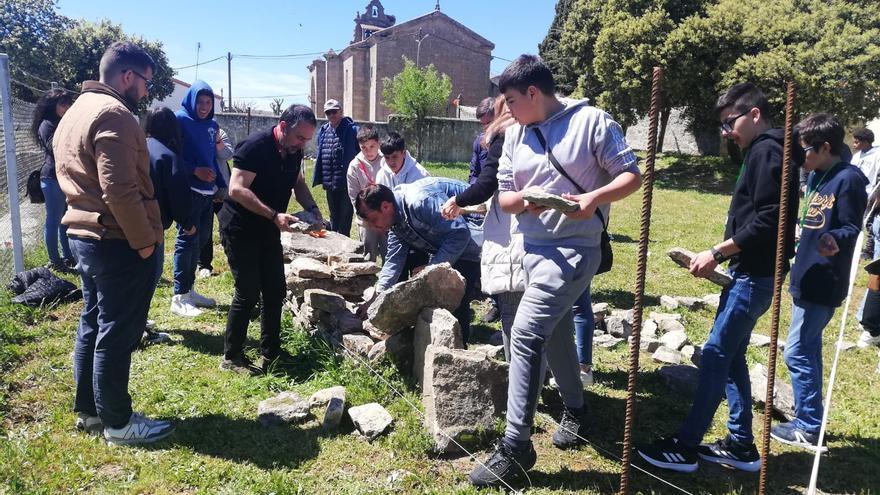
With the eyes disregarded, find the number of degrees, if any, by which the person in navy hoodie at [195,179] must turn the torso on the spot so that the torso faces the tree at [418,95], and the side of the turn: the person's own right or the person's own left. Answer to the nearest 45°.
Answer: approximately 90° to the person's own left

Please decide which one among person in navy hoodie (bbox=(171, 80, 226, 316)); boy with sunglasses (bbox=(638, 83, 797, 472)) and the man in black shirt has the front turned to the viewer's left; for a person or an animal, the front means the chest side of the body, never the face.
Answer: the boy with sunglasses

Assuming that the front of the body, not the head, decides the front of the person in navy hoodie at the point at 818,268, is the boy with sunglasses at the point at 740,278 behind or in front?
in front

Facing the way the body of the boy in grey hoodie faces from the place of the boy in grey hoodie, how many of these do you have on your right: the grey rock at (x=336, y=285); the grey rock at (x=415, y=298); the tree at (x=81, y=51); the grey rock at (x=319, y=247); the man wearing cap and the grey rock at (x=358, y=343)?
6

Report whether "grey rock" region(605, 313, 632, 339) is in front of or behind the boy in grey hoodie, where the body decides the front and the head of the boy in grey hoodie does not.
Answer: behind

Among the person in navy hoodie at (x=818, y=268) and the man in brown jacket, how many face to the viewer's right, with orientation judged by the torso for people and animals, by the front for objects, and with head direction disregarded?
1

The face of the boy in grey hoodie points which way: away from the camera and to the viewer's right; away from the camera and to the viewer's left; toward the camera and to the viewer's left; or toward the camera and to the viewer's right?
toward the camera and to the viewer's left

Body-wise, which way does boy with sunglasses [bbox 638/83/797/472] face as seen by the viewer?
to the viewer's left

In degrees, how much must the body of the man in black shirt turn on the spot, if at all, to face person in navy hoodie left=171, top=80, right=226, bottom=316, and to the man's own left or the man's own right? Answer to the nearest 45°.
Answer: approximately 135° to the man's own left

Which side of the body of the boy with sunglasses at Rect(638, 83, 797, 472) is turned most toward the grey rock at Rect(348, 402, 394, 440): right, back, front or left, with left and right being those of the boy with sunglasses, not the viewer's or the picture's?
front

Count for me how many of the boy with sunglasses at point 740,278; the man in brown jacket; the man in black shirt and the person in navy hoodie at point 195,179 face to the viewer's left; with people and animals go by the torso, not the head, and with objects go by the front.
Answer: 1

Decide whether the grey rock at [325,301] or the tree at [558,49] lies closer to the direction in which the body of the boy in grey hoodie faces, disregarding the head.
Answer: the grey rock

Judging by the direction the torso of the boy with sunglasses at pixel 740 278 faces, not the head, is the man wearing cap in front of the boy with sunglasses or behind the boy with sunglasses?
in front

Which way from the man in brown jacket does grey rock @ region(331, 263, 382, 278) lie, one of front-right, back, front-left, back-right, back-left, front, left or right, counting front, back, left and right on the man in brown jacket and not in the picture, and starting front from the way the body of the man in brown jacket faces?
front-left

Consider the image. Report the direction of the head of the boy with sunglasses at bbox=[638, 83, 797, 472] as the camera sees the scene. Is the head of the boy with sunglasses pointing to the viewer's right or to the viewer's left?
to the viewer's left

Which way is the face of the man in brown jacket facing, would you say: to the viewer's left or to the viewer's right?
to the viewer's right

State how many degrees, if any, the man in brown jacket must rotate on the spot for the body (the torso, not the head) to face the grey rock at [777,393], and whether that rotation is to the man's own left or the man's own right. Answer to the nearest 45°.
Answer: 0° — they already face it
